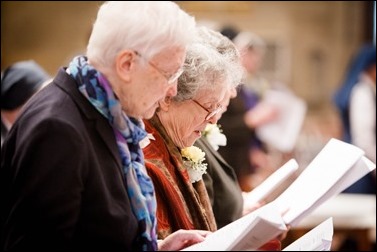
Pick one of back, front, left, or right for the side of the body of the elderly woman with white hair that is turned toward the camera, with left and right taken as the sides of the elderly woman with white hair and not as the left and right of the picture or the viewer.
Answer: right

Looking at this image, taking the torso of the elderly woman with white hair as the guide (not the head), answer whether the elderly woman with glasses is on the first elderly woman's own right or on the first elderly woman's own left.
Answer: on the first elderly woman's own left

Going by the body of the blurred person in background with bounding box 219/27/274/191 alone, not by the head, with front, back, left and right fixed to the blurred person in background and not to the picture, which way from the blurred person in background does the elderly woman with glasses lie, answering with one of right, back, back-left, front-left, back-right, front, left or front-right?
right

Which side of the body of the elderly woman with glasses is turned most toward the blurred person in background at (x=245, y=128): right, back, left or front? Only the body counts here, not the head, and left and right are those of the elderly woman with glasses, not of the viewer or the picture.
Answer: left

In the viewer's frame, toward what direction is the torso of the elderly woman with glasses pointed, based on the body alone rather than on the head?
to the viewer's right

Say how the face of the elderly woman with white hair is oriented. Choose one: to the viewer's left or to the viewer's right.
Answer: to the viewer's right

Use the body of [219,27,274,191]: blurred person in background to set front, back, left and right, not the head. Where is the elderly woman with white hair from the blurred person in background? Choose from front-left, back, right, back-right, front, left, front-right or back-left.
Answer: right

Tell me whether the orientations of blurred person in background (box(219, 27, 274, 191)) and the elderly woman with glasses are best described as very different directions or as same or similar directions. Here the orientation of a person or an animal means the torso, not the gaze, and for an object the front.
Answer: same or similar directions
